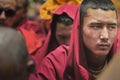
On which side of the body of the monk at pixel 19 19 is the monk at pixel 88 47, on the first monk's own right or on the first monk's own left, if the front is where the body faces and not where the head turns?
on the first monk's own left

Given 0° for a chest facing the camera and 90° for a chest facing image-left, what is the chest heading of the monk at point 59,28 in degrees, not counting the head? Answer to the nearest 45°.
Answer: approximately 315°

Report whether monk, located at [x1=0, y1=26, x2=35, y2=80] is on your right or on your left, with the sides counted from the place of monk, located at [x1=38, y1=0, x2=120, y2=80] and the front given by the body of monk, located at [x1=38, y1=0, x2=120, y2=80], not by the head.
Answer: on your right

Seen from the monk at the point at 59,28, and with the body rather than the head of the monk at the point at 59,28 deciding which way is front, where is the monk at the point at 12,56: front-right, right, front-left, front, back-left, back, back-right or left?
front-right

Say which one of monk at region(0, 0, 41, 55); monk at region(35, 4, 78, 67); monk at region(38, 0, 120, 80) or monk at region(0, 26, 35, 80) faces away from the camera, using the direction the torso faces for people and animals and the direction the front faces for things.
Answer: monk at region(0, 26, 35, 80)

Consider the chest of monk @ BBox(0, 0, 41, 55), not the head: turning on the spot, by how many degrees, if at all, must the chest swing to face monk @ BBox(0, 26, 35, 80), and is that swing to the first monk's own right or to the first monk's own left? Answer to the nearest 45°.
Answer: approximately 45° to the first monk's own left

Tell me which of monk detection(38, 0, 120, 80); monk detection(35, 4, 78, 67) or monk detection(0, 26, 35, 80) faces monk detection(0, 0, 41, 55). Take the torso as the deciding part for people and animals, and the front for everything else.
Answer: monk detection(0, 26, 35, 80)

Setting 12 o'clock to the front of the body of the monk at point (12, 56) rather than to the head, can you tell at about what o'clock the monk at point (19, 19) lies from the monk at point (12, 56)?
the monk at point (19, 19) is roughly at 12 o'clock from the monk at point (12, 56).

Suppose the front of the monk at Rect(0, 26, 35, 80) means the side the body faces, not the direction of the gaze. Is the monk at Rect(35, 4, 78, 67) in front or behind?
in front

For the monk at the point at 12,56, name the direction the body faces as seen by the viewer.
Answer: away from the camera

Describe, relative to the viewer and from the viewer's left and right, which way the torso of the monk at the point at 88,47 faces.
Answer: facing the viewer and to the right of the viewer

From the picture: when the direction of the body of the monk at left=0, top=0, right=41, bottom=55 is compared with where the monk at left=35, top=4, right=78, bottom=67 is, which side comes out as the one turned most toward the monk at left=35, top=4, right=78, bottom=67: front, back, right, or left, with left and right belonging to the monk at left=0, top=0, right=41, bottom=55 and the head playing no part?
left

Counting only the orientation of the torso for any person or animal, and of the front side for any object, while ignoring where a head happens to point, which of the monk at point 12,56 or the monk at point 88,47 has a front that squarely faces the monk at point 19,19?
the monk at point 12,56
